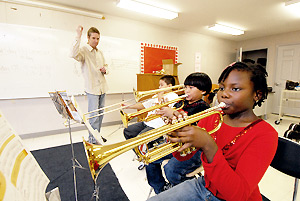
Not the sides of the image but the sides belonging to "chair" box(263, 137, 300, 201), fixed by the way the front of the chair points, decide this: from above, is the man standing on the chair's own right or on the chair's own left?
on the chair's own right

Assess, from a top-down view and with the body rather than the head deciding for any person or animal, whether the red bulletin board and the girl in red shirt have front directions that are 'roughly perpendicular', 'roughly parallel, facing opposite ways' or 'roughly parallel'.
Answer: roughly perpendicular

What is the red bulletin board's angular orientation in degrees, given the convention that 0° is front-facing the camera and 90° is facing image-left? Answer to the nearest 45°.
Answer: approximately 315°

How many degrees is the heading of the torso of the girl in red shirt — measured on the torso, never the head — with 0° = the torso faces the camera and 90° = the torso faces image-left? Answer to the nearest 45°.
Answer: approximately 45°

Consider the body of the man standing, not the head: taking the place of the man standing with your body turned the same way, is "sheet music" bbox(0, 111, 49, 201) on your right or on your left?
on your right

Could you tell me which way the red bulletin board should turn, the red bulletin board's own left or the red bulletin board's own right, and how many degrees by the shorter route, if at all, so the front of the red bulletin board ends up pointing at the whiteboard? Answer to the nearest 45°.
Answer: approximately 90° to the red bulletin board's own right

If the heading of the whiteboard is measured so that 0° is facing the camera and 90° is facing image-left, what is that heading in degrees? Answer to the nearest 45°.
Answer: approximately 315°

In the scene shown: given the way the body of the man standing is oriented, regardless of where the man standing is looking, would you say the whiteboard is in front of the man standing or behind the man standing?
behind

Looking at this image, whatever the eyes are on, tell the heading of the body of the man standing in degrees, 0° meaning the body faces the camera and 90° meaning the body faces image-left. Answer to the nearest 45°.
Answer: approximately 315°
